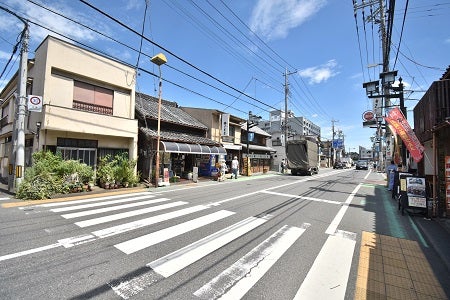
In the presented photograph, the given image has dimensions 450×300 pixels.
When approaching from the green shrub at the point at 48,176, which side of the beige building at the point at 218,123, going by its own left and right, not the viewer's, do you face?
right

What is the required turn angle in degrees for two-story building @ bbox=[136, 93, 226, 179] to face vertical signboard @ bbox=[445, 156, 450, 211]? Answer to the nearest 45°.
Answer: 0° — it already faces it

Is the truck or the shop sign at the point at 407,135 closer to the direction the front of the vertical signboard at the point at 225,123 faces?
the shop sign

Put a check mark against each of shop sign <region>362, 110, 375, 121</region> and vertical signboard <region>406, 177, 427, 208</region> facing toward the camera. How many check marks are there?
2

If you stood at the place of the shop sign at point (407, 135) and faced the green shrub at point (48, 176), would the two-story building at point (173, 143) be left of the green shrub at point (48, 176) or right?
right

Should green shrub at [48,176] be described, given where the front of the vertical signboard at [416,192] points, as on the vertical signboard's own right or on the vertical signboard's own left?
on the vertical signboard's own right

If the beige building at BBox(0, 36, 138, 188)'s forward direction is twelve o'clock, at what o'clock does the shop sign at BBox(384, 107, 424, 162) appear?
The shop sign is roughly at 12 o'clock from the beige building.

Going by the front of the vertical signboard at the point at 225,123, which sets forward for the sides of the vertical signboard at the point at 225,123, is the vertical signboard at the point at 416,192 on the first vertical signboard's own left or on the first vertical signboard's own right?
on the first vertical signboard's own left

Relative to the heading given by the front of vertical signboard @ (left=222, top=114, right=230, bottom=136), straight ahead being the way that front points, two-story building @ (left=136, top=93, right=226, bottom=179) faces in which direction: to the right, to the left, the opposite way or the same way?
to the left

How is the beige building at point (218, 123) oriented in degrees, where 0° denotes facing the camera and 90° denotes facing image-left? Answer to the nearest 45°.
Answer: approximately 315°

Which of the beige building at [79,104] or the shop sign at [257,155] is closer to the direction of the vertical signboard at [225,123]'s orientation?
the beige building

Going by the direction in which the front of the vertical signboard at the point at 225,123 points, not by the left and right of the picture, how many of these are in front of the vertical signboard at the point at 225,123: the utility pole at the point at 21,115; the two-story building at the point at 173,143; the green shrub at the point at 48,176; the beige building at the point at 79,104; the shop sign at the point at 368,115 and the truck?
4
